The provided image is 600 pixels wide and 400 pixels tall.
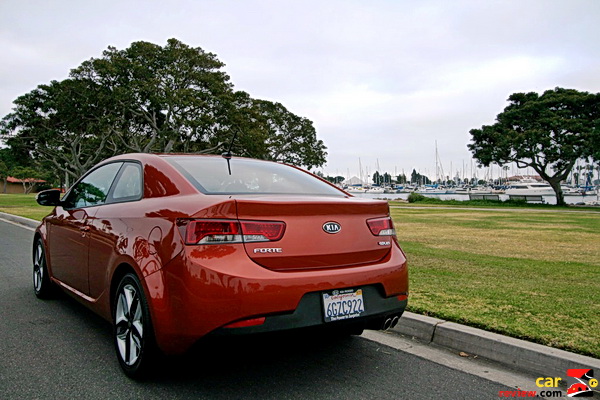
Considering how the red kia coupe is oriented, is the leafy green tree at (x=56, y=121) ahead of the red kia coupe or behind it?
ahead

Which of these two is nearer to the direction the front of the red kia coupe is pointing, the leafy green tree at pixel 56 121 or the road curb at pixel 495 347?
the leafy green tree

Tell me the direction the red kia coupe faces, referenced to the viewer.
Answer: facing away from the viewer and to the left of the viewer

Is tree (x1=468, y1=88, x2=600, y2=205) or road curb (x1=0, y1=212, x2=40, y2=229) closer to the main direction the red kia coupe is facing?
the road curb

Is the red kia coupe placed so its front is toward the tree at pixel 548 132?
no

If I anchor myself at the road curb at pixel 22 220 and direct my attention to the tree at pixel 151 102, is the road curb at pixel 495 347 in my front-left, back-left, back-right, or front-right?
back-right

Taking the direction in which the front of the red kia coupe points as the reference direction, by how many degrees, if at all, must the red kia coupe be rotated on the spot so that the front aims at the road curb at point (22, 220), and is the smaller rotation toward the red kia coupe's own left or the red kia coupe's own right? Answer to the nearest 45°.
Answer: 0° — it already faces it

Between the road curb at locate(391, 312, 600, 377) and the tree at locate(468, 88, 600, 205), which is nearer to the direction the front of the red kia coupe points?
the tree
